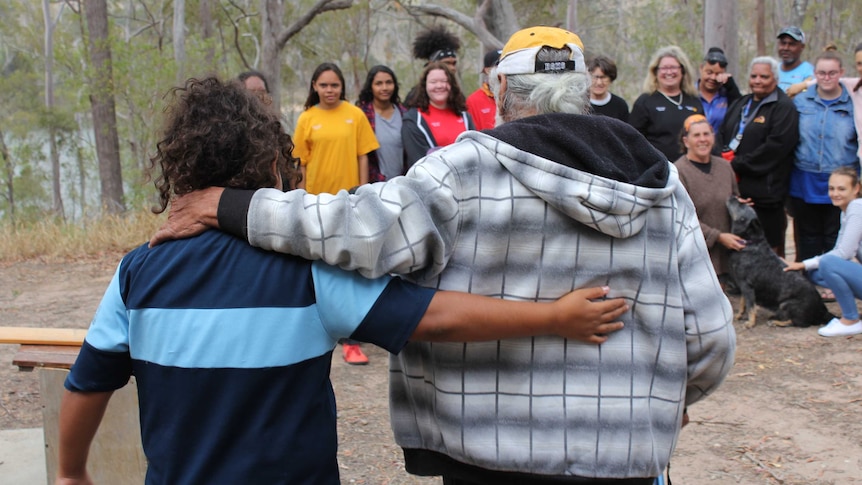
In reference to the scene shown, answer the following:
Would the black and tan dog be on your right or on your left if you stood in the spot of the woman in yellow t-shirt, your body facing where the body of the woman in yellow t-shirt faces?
on your left

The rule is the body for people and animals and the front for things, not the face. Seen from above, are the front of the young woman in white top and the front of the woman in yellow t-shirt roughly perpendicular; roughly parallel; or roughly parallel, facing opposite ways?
roughly perpendicular

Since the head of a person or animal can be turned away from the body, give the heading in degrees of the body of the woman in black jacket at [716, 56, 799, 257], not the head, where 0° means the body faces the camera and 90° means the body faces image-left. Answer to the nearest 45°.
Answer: approximately 45°

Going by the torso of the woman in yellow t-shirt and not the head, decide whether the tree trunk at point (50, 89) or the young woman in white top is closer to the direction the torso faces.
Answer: the young woman in white top
